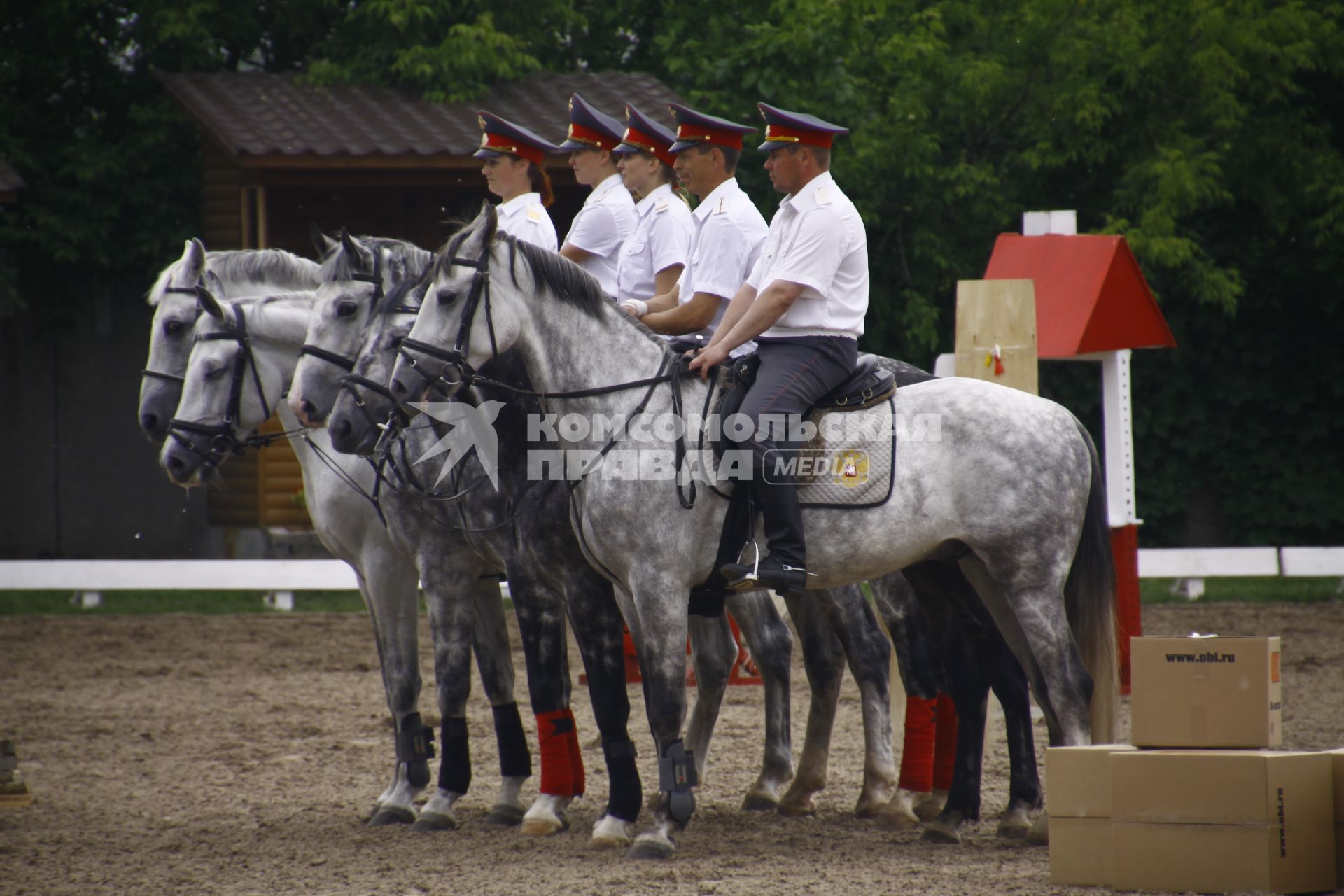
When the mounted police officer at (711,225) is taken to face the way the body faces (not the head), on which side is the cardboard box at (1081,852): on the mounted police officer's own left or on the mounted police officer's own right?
on the mounted police officer's own left

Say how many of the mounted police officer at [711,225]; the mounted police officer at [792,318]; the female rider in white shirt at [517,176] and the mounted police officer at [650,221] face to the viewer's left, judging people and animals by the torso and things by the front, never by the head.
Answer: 4

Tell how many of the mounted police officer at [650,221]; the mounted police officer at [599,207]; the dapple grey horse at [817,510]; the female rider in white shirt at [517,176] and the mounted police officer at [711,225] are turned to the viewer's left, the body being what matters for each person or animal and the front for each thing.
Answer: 5

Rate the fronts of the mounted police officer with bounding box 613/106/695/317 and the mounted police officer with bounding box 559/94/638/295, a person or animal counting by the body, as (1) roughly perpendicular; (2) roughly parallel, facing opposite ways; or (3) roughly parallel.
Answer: roughly parallel

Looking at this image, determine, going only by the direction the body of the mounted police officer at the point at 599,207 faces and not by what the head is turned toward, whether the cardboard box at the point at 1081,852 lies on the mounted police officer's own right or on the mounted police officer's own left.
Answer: on the mounted police officer's own left

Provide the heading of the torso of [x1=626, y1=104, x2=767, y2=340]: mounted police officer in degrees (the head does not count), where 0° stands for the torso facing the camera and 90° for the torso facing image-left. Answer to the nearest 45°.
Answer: approximately 90°

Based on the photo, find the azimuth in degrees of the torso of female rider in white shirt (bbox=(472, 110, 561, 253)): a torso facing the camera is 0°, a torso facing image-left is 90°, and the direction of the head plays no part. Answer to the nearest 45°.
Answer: approximately 90°

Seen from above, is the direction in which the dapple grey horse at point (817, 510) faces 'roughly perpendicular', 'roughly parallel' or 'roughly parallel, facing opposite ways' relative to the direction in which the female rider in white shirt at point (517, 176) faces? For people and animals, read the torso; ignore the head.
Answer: roughly parallel

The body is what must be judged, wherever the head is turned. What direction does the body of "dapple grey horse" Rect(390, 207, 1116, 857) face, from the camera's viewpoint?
to the viewer's left

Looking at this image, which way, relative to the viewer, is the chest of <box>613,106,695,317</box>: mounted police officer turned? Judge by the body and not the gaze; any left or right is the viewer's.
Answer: facing to the left of the viewer

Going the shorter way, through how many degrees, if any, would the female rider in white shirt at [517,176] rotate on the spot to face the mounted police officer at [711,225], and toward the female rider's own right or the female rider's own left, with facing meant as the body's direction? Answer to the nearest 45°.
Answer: approximately 135° to the female rider's own left

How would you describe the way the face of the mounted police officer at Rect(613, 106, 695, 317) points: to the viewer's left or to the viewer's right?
to the viewer's left

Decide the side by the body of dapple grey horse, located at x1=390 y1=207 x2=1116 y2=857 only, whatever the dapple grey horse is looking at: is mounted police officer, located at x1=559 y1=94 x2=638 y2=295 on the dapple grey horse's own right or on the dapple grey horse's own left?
on the dapple grey horse's own right

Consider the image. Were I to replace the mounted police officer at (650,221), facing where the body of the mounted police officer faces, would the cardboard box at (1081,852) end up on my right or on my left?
on my left

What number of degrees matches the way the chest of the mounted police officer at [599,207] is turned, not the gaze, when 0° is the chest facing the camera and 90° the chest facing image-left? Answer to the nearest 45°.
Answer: approximately 90°

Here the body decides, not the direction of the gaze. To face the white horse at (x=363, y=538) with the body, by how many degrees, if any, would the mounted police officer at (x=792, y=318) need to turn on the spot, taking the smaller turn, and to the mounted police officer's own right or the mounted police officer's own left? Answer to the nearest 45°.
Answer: approximately 45° to the mounted police officer's own right

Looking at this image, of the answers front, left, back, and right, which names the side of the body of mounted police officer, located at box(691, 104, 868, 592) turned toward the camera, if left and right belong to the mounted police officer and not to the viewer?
left
